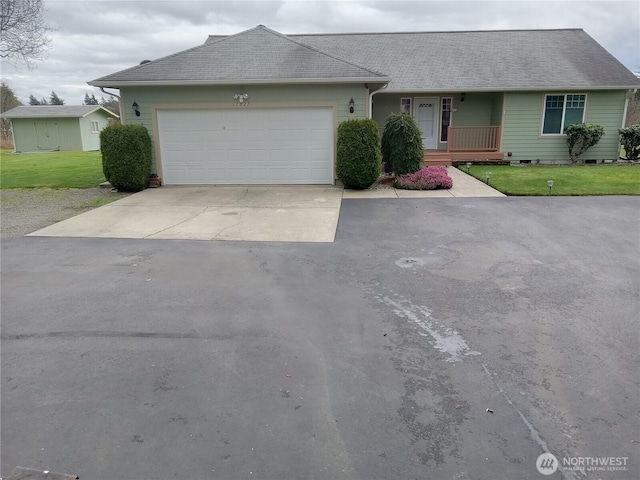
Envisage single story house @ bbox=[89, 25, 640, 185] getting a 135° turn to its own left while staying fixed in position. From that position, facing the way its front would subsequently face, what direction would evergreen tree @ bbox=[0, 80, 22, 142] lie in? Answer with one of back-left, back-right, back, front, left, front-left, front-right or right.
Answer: left

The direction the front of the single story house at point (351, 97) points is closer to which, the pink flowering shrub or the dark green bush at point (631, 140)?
the pink flowering shrub

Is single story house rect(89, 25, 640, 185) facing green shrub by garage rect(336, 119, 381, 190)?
yes

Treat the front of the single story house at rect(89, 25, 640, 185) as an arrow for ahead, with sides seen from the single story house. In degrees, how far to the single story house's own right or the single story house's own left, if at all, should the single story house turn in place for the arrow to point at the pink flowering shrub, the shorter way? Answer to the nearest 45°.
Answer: approximately 45° to the single story house's own left

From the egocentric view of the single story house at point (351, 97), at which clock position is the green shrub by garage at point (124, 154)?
The green shrub by garage is roughly at 2 o'clock from the single story house.

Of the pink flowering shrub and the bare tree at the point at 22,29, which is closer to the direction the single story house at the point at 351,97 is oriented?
the pink flowering shrub

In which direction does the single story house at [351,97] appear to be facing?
toward the camera

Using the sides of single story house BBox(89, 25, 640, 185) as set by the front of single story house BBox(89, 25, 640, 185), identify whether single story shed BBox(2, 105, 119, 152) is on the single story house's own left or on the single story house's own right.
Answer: on the single story house's own right

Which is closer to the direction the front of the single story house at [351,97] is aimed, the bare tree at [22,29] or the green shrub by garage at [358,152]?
the green shrub by garage
